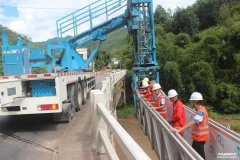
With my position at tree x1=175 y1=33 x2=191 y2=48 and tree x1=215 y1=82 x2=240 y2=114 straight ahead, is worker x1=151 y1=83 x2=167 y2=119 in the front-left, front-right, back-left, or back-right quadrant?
front-right

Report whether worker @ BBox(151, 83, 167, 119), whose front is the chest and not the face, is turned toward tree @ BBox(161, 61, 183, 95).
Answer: no

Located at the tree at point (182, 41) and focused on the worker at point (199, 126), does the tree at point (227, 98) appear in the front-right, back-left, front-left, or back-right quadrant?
front-left

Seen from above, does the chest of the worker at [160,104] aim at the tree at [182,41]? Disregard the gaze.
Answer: no
